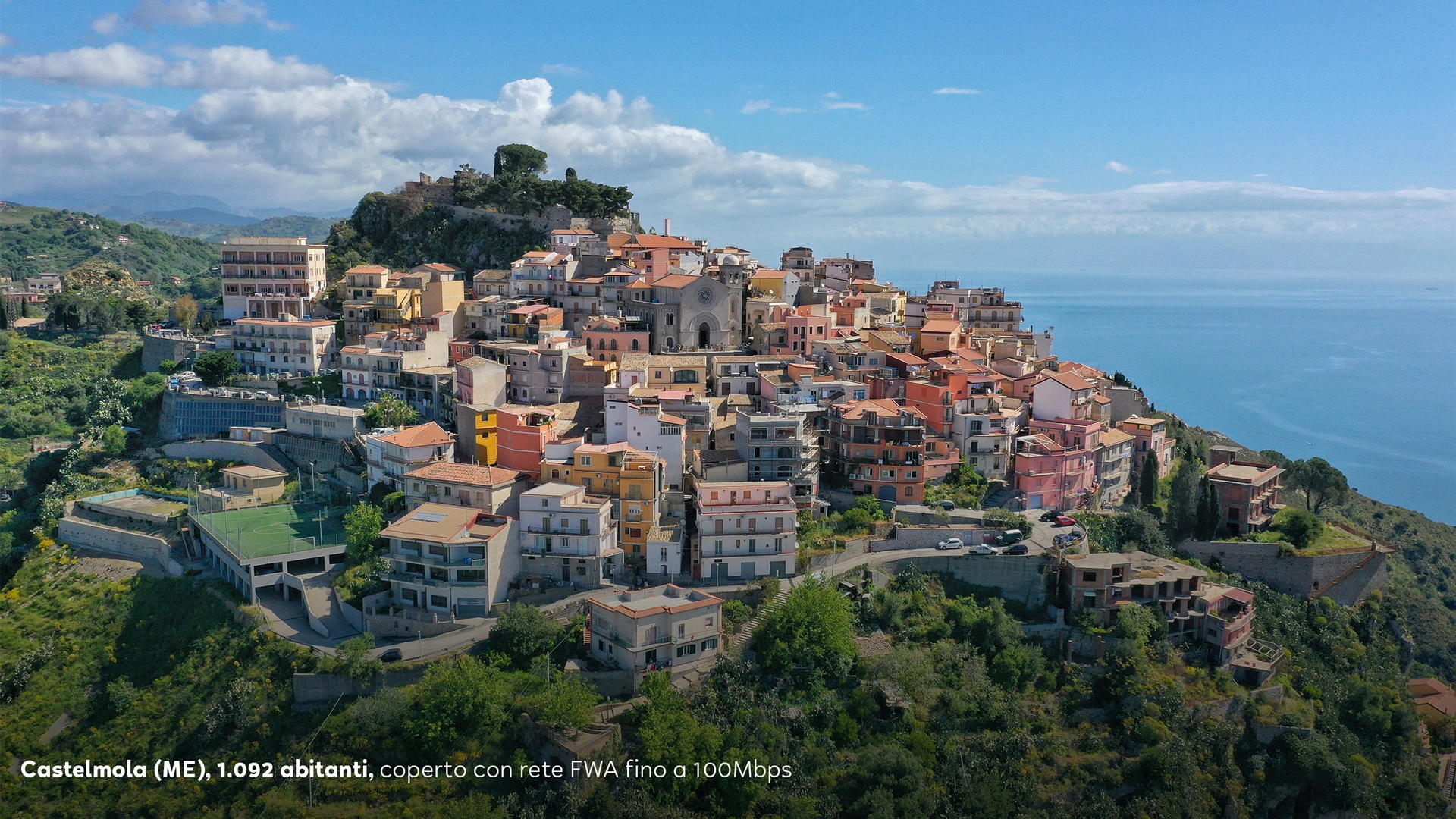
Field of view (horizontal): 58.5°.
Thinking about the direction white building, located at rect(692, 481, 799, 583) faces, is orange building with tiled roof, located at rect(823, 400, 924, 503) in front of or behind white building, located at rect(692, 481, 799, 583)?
behind

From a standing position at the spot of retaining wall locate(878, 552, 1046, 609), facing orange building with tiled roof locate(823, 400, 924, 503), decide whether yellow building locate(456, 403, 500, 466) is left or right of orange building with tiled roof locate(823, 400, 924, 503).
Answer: left

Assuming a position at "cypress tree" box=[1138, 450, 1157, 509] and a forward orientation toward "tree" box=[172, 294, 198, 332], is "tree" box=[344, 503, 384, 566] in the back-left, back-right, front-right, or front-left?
front-left

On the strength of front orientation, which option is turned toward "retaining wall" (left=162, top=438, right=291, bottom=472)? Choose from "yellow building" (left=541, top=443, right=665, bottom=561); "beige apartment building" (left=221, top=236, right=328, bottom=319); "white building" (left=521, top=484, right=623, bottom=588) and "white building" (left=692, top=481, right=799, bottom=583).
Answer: the beige apartment building

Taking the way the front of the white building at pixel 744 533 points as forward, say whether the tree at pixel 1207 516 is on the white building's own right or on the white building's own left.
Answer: on the white building's own left

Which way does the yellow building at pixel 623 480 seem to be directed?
toward the camera

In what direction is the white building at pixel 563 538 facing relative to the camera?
toward the camera

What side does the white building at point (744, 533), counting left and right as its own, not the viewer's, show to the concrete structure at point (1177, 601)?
left

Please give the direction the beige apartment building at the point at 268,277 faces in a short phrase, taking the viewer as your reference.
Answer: facing the viewer

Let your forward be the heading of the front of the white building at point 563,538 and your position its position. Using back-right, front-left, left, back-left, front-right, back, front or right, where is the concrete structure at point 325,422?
back-right

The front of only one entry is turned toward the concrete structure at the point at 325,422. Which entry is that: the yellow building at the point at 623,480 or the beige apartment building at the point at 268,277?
the beige apartment building

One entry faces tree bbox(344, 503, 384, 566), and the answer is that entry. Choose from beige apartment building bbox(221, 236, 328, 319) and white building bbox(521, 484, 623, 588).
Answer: the beige apartment building

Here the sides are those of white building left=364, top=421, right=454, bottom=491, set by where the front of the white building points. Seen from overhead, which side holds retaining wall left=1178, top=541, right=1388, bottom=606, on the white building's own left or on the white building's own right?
on the white building's own left

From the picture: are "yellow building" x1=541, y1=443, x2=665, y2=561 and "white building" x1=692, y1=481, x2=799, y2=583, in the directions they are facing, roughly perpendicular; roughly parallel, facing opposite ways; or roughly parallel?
roughly parallel

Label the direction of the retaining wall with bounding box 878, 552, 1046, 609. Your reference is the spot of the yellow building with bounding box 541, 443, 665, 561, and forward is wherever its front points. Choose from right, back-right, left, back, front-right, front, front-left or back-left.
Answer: left

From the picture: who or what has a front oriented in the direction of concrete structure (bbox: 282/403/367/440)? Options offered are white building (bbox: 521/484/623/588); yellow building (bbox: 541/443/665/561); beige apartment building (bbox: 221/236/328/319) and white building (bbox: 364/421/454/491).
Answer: the beige apartment building
